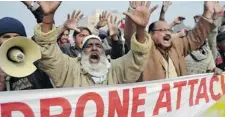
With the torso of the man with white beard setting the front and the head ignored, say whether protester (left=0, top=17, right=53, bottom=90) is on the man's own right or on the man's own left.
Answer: on the man's own right

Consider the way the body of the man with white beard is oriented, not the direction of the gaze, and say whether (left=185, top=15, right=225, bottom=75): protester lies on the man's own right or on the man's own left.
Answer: on the man's own left

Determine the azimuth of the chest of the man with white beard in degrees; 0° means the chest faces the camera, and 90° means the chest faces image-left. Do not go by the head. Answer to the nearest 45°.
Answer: approximately 0°

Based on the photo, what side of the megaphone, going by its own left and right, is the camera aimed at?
front

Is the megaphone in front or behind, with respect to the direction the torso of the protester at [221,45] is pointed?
in front

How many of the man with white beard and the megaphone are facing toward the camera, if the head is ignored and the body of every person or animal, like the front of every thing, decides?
2
